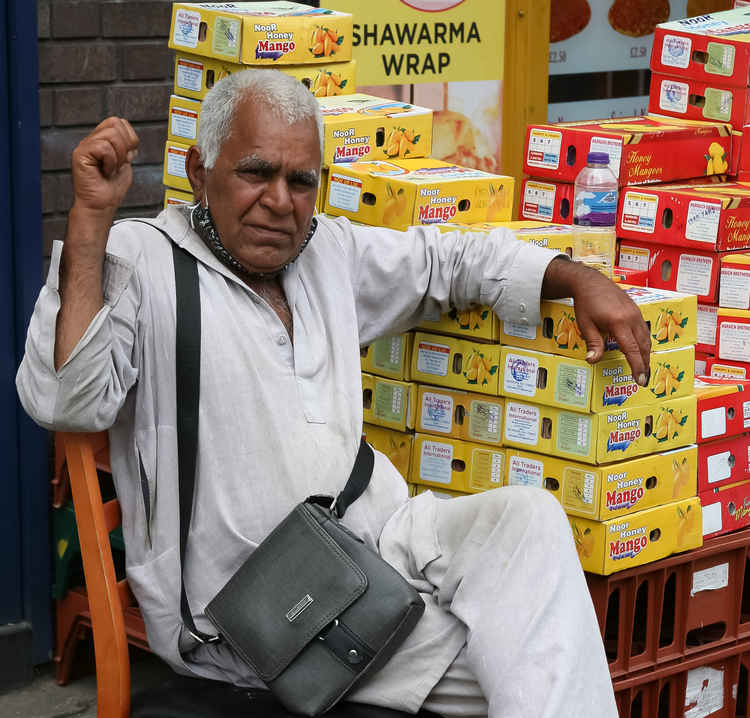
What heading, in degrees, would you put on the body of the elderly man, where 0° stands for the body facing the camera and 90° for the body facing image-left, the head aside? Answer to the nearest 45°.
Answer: approximately 315°

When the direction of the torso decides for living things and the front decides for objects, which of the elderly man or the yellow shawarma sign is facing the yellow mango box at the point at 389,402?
the yellow shawarma sign

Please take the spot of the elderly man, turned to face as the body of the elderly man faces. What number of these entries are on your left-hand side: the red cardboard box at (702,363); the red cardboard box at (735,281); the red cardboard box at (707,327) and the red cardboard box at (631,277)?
4

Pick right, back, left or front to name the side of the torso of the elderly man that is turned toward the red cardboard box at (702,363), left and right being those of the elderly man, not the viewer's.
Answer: left

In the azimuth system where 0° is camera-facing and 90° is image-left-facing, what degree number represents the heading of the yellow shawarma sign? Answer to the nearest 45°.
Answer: approximately 0°

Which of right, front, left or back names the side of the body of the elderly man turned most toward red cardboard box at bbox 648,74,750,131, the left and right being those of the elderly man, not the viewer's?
left

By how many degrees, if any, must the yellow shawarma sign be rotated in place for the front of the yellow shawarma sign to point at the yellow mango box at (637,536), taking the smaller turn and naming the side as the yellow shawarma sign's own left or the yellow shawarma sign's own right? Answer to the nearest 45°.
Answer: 0° — it already faces it

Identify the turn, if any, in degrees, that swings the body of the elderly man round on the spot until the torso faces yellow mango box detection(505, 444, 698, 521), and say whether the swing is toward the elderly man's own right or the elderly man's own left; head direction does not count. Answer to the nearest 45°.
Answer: approximately 90° to the elderly man's own left

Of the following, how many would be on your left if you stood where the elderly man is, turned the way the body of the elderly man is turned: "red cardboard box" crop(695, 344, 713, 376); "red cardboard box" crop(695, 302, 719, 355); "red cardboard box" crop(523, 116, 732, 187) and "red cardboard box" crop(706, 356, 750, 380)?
4

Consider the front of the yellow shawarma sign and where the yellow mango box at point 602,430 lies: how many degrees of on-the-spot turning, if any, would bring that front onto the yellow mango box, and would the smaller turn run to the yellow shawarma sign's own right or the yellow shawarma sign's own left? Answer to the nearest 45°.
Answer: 0° — it already faces it
